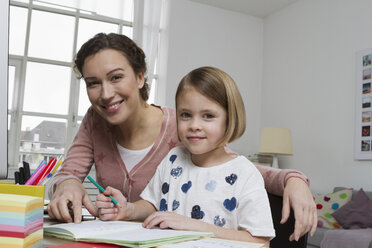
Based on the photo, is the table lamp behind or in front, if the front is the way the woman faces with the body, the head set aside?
behind

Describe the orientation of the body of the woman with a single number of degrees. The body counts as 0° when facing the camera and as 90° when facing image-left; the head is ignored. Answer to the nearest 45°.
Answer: approximately 45°

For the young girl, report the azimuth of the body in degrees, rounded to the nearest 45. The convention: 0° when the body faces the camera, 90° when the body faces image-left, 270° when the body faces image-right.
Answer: approximately 45°

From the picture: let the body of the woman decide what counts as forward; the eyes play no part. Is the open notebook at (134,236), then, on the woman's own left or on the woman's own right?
on the woman's own left

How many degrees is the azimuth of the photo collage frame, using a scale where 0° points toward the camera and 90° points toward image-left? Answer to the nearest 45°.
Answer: approximately 45°

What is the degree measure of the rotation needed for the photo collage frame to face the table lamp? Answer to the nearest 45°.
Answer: approximately 45° to its right
